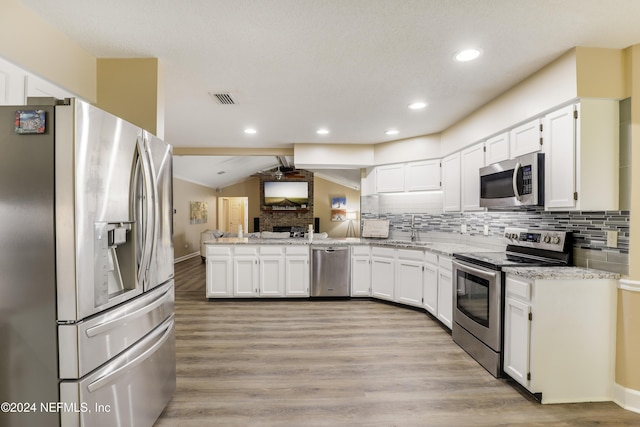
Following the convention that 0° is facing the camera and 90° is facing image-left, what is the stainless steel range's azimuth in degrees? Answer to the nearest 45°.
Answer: approximately 45°

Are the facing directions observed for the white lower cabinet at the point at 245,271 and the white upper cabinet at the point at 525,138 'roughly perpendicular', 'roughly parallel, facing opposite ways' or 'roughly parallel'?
roughly perpendicular

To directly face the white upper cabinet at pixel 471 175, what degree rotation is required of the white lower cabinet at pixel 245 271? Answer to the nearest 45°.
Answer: approximately 45° to its left

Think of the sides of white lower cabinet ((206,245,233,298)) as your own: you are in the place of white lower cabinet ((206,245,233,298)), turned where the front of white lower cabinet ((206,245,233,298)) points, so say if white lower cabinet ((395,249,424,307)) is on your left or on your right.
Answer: on your left

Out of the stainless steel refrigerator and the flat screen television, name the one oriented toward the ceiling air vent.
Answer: the flat screen television

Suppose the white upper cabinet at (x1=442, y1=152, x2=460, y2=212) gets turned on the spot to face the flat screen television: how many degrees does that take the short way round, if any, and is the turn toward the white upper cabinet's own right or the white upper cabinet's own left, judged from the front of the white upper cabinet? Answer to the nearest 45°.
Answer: approximately 90° to the white upper cabinet's own right

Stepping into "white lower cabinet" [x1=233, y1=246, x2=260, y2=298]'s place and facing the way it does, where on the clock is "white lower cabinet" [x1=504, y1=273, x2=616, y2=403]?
"white lower cabinet" [x1=504, y1=273, x2=616, y2=403] is roughly at 11 o'clock from "white lower cabinet" [x1=233, y1=246, x2=260, y2=298].
